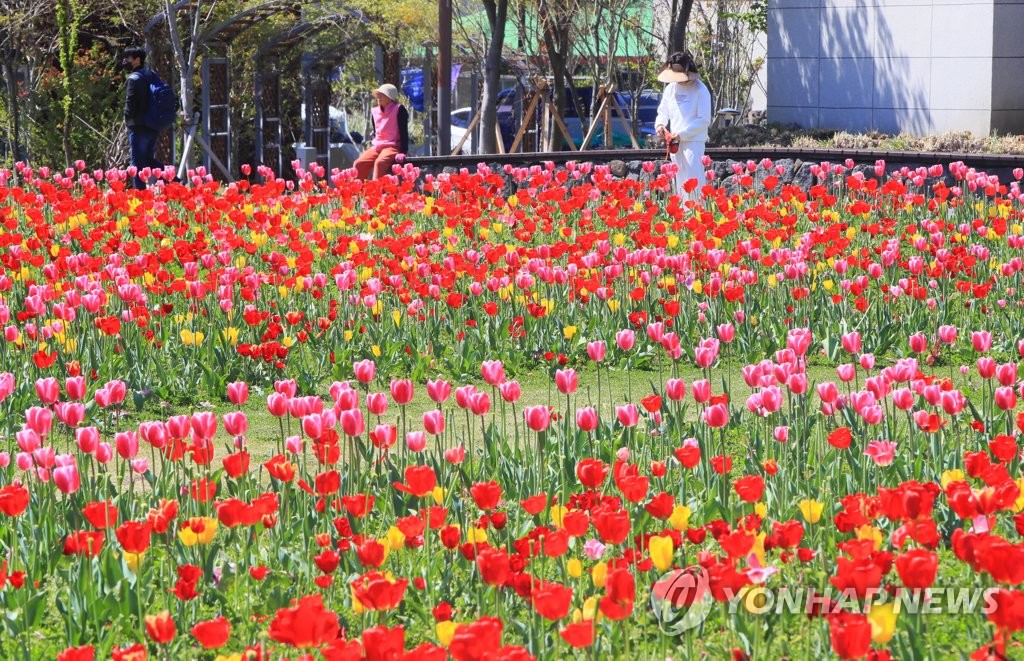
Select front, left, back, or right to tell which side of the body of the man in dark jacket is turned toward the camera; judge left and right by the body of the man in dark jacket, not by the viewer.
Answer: left

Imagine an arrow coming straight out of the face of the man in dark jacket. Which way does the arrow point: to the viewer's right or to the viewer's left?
to the viewer's left

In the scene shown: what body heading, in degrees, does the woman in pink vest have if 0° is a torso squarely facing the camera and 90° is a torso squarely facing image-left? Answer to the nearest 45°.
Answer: approximately 45°

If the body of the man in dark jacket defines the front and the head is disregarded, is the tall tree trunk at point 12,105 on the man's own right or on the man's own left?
on the man's own right

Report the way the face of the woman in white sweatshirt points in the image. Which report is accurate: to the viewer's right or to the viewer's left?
to the viewer's left

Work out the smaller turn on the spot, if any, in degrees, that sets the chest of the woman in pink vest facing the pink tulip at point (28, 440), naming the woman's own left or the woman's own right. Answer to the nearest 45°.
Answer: approximately 45° to the woman's own left

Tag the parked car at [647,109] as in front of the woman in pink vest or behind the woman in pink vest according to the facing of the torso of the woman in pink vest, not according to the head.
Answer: behind

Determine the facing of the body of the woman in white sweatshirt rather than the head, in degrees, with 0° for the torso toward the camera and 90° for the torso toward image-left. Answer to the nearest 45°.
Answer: approximately 45°
